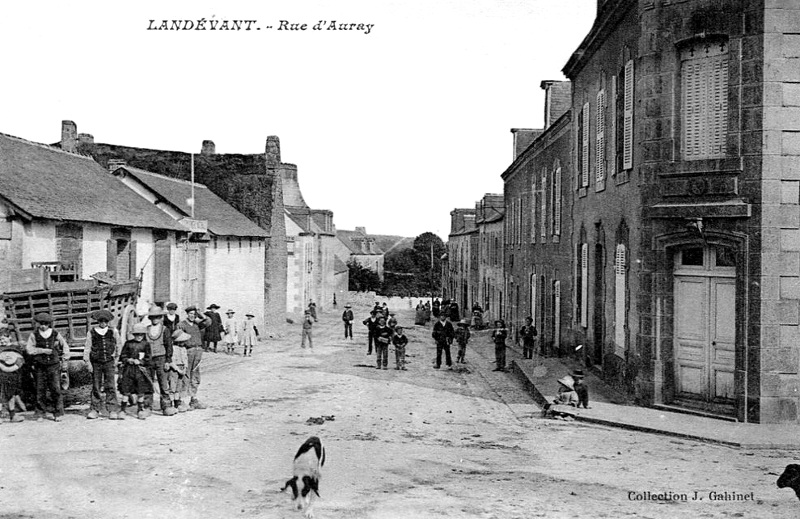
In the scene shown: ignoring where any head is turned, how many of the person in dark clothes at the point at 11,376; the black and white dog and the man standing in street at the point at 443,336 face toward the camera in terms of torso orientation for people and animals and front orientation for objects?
3

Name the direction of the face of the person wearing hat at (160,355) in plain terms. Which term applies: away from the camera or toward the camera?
toward the camera

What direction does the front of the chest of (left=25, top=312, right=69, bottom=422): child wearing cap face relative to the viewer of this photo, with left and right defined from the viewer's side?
facing the viewer

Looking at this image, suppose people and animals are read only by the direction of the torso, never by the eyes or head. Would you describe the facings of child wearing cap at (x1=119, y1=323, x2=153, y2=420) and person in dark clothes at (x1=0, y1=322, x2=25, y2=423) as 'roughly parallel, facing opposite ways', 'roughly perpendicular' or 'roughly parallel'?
roughly parallel

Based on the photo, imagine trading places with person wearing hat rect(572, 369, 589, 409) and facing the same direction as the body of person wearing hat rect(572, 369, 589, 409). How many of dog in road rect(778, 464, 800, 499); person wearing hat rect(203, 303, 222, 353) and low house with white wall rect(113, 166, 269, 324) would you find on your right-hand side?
2

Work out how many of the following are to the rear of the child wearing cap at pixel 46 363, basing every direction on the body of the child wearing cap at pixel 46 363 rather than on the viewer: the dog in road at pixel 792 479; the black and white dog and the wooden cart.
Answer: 1

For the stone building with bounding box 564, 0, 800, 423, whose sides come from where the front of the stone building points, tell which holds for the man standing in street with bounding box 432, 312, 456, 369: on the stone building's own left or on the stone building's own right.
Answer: on the stone building's own right

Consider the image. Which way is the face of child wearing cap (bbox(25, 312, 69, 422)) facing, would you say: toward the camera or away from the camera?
toward the camera

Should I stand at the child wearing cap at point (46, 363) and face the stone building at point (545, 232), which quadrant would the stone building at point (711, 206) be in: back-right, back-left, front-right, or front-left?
front-right

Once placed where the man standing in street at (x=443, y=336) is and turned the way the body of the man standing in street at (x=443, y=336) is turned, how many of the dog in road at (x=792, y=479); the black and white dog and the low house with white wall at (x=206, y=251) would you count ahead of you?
2

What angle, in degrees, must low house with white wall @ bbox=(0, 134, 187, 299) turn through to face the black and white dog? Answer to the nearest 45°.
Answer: approximately 45° to its right

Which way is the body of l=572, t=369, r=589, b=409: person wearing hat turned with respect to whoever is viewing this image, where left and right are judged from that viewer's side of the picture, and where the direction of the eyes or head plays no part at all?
facing the viewer and to the left of the viewer

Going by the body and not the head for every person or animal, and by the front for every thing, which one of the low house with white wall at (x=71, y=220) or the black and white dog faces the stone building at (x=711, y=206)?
the low house with white wall

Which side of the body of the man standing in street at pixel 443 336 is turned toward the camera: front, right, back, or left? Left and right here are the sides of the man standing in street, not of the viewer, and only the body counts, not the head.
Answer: front
